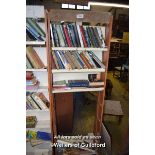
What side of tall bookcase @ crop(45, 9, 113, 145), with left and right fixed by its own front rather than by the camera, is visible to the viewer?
front

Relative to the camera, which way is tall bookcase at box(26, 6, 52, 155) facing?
toward the camera

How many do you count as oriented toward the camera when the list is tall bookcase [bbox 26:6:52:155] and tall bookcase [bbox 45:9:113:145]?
2

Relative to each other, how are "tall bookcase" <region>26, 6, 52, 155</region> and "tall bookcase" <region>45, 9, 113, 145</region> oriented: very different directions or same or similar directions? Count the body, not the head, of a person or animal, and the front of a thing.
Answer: same or similar directions
